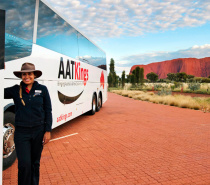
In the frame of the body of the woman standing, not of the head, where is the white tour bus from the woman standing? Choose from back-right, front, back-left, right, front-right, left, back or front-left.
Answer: back

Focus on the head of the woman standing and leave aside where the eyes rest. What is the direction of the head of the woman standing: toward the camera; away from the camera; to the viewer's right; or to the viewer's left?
toward the camera

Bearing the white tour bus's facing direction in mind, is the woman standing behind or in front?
in front

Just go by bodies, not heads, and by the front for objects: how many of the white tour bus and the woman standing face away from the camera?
0

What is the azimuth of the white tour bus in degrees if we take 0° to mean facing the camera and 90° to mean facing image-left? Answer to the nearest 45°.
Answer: approximately 45°

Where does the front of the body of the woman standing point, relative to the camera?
toward the camera
